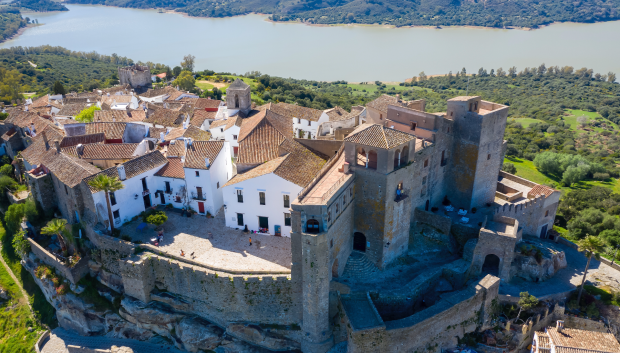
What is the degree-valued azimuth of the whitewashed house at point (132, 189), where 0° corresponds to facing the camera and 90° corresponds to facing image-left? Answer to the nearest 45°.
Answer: approximately 315°

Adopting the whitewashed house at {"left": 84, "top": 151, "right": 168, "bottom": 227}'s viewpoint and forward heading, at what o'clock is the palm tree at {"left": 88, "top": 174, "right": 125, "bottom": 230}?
The palm tree is roughly at 3 o'clock from the whitewashed house.

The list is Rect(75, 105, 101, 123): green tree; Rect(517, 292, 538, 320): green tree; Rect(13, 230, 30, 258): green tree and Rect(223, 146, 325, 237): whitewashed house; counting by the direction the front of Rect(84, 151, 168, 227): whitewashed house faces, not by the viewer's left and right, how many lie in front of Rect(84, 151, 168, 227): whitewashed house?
2

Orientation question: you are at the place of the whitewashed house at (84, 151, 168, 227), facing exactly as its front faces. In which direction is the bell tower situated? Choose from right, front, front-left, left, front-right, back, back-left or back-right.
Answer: left

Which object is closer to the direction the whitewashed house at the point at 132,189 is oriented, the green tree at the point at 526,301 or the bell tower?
the green tree

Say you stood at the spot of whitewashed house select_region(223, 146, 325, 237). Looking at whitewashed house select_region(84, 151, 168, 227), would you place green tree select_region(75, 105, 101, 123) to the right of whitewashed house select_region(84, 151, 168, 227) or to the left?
right

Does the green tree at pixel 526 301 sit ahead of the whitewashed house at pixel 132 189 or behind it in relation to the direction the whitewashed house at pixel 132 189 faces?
ahead

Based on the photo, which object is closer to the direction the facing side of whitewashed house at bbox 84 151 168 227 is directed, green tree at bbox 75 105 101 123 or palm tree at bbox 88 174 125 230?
the palm tree

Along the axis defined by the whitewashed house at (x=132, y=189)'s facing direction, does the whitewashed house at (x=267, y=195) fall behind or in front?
in front

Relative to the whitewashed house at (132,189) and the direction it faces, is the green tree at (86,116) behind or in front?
behind
